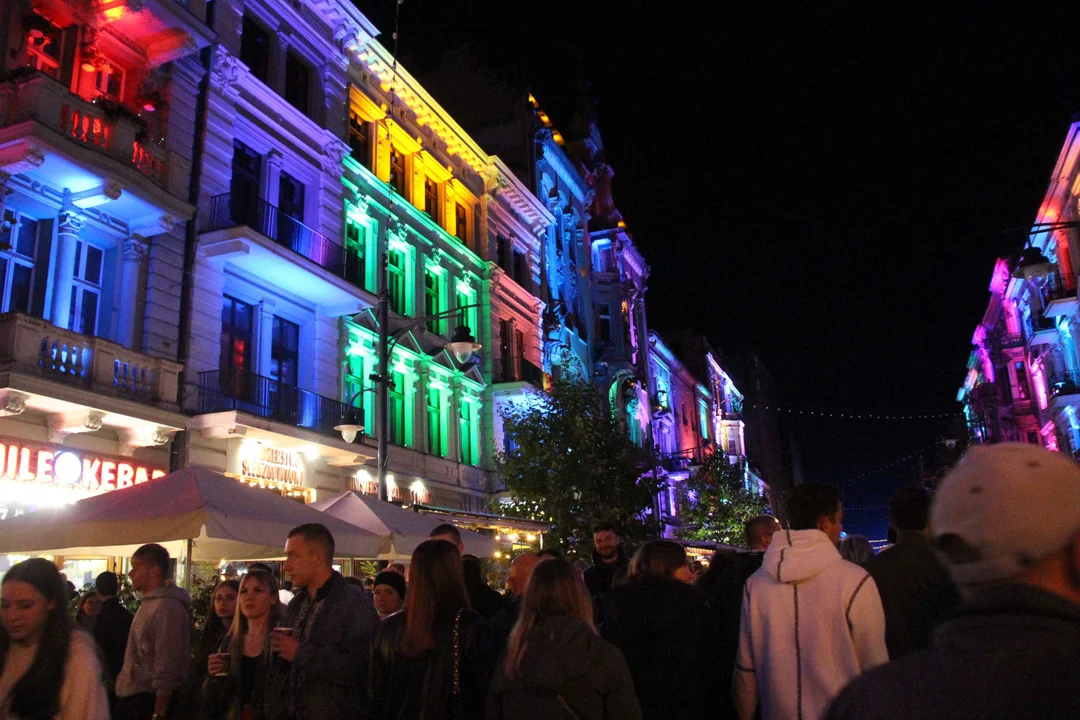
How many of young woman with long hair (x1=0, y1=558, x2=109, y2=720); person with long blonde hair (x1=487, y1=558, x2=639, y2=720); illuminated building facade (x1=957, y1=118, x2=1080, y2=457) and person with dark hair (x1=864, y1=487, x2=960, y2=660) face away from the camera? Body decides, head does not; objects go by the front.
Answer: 2

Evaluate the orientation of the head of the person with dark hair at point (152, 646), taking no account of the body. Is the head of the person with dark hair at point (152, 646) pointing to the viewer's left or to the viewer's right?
to the viewer's left

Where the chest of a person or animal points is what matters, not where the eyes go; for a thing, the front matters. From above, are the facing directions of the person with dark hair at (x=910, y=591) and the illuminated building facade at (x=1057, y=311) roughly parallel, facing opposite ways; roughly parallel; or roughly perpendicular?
roughly perpendicular

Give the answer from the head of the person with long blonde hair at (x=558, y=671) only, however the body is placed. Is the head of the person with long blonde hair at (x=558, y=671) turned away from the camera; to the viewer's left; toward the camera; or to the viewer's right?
away from the camera

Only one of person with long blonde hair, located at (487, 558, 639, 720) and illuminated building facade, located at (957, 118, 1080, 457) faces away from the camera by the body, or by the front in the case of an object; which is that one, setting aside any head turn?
the person with long blonde hair

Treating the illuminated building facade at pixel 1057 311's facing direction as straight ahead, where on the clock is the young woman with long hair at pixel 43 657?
The young woman with long hair is roughly at 9 o'clock from the illuminated building facade.

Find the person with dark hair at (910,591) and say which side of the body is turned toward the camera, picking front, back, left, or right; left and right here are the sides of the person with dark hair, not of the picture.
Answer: back

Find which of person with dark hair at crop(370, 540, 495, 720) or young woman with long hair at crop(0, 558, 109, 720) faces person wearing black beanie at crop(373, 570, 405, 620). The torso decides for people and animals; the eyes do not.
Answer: person with dark hair at crop(370, 540, 495, 720)

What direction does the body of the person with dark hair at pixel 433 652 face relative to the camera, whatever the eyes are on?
away from the camera

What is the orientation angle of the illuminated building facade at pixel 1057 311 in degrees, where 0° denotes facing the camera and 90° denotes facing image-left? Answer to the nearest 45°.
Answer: approximately 90°

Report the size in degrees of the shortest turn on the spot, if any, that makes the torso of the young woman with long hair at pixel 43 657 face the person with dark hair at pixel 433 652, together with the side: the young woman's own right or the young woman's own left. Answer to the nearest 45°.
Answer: approximately 135° to the young woman's own left

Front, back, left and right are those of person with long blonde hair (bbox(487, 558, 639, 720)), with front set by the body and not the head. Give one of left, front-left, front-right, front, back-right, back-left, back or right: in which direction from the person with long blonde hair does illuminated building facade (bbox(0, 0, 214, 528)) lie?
front-left

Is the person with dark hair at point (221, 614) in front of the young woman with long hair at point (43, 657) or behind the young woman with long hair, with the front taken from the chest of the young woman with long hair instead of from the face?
behind

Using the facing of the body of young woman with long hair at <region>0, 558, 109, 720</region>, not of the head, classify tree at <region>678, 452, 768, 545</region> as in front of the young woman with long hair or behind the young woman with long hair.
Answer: behind

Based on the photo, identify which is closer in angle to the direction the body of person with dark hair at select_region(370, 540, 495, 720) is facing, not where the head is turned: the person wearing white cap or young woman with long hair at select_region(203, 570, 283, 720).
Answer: the young woman with long hair

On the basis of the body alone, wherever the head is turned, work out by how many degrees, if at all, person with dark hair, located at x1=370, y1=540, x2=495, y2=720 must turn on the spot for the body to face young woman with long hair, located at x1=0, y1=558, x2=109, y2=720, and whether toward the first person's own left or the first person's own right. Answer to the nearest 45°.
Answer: approximately 135° to the first person's own left

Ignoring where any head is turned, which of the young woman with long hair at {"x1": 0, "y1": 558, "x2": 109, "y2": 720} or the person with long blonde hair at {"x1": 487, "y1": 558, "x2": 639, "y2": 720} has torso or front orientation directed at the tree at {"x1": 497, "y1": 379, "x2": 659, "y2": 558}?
the person with long blonde hair

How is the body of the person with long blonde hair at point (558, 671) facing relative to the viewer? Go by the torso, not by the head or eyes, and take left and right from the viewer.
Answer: facing away from the viewer
